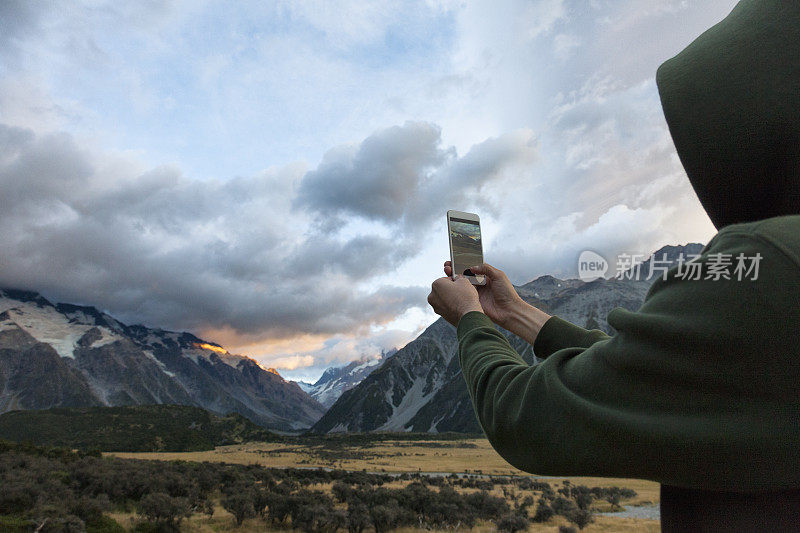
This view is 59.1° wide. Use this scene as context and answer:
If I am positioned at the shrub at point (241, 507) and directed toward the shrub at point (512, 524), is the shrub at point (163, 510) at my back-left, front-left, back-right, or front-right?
back-right

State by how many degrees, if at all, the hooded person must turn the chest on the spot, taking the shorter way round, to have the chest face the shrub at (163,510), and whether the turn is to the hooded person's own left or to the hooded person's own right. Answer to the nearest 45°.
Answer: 0° — they already face it

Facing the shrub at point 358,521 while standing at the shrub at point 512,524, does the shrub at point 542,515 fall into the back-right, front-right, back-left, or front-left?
back-right

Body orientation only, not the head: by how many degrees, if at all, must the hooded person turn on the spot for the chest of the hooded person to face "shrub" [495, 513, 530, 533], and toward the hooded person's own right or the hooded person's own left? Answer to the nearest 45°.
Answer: approximately 45° to the hooded person's own right

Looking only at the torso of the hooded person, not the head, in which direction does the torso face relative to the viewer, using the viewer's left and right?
facing away from the viewer and to the left of the viewer

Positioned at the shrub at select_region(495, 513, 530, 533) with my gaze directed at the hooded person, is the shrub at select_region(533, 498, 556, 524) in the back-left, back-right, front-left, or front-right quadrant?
back-left

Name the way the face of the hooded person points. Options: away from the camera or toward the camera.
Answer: away from the camera

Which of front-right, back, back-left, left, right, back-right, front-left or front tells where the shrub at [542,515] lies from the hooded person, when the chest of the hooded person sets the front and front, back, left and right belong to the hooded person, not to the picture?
front-right

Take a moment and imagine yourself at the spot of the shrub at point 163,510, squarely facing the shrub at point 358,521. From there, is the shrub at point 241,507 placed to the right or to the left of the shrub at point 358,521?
left
